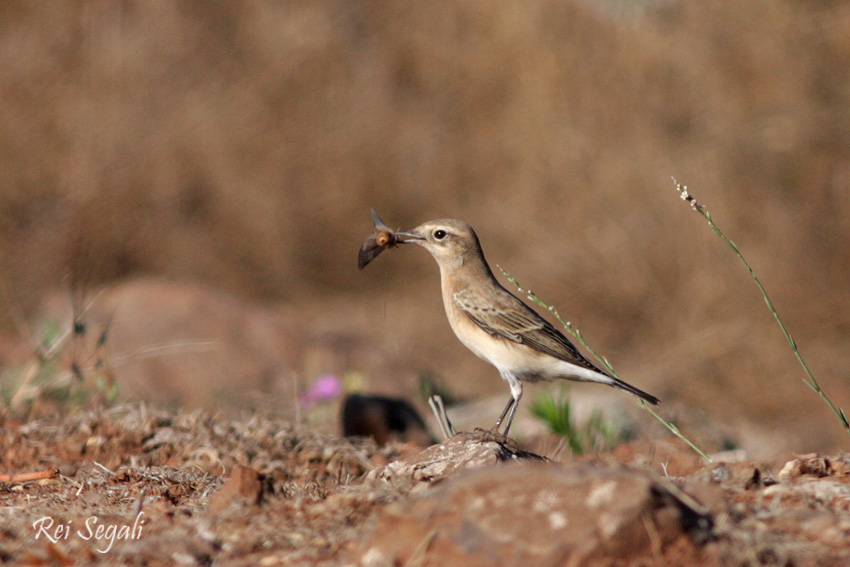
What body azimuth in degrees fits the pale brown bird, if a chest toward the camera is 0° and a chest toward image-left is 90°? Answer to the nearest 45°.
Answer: approximately 90°

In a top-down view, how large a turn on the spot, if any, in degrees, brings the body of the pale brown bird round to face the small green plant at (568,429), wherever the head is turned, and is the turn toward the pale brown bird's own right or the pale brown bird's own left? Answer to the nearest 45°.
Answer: approximately 135° to the pale brown bird's own right
